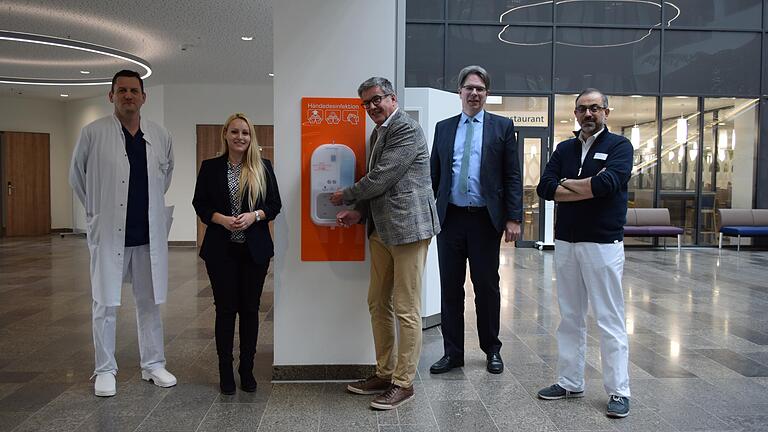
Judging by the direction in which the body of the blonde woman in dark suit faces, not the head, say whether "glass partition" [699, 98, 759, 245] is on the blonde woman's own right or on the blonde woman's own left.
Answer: on the blonde woman's own left

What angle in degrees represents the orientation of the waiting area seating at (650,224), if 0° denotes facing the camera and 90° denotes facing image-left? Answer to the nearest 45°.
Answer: approximately 0°

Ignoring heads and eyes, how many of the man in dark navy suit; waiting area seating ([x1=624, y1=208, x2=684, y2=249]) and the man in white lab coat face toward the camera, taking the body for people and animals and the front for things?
3

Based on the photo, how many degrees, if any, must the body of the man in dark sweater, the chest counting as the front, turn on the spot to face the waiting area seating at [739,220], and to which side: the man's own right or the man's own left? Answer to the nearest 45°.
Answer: approximately 135° to the man's own right

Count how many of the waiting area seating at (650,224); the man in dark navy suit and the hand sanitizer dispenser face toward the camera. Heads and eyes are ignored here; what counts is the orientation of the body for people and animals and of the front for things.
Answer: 3
